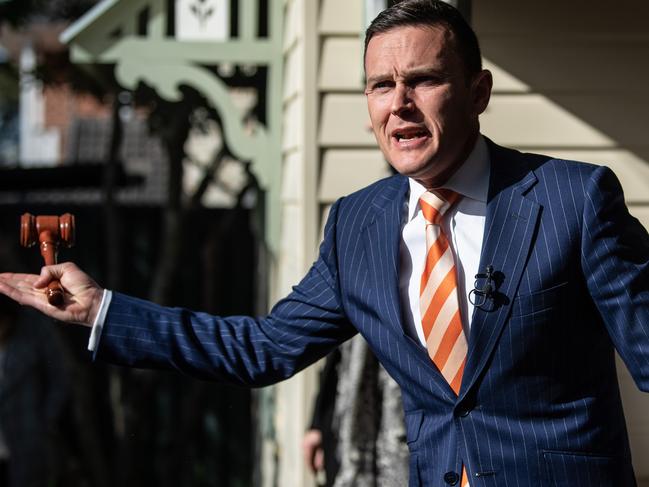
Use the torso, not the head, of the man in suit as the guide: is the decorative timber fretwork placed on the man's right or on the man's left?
on the man's right

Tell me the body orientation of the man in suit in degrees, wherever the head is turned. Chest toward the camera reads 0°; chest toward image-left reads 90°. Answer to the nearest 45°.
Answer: approximately 45°
